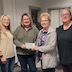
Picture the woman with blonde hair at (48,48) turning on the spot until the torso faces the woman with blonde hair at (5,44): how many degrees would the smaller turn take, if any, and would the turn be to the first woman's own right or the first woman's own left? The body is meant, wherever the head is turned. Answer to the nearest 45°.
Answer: approximately 45° to the first woman's own right

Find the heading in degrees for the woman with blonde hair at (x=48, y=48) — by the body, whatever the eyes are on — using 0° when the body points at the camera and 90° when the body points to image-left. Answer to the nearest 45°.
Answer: approximately 45°
